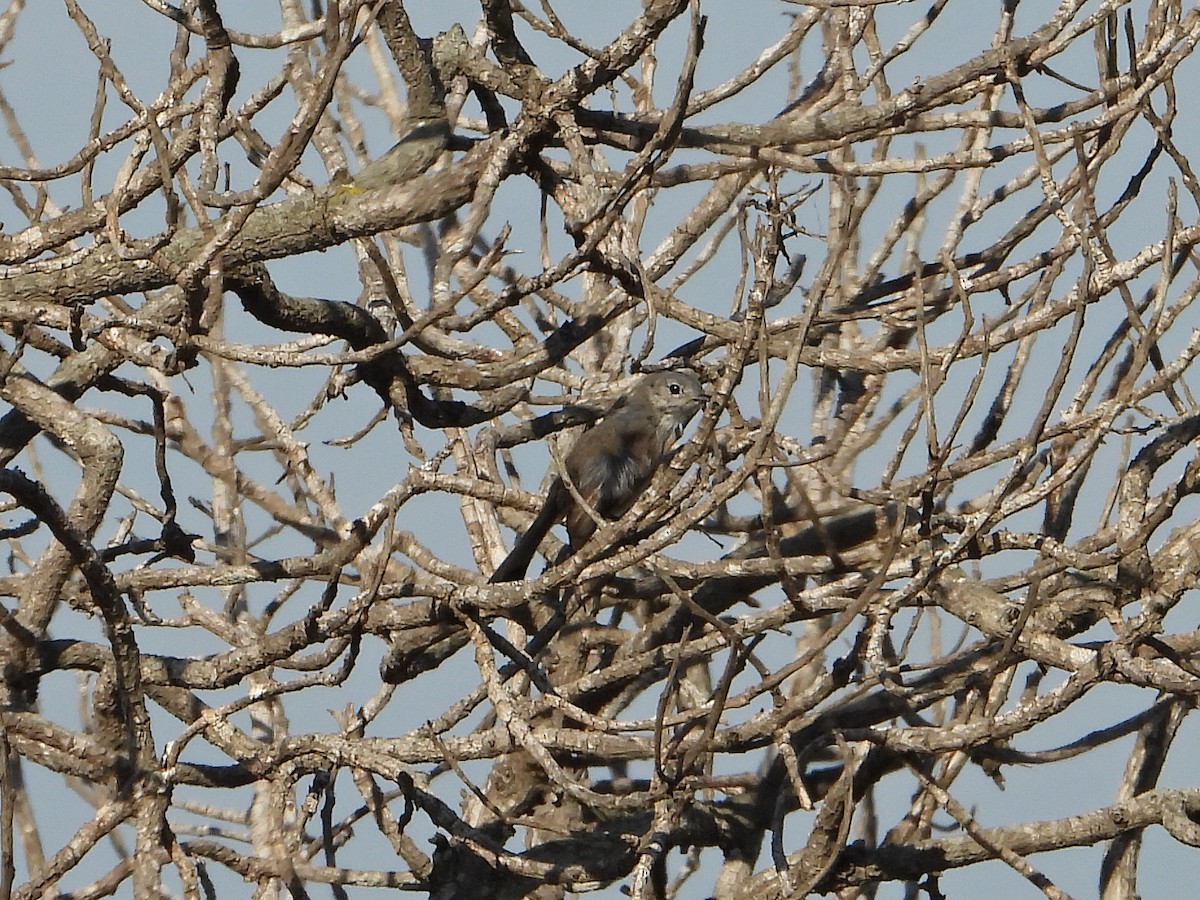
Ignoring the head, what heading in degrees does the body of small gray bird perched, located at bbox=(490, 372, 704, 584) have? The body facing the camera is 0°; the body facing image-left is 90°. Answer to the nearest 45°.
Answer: approximately 270°

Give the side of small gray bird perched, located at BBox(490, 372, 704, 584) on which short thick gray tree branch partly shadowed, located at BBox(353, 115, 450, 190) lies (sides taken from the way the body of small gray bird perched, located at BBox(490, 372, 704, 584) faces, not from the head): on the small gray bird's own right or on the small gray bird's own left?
on the small gray bird's own right
